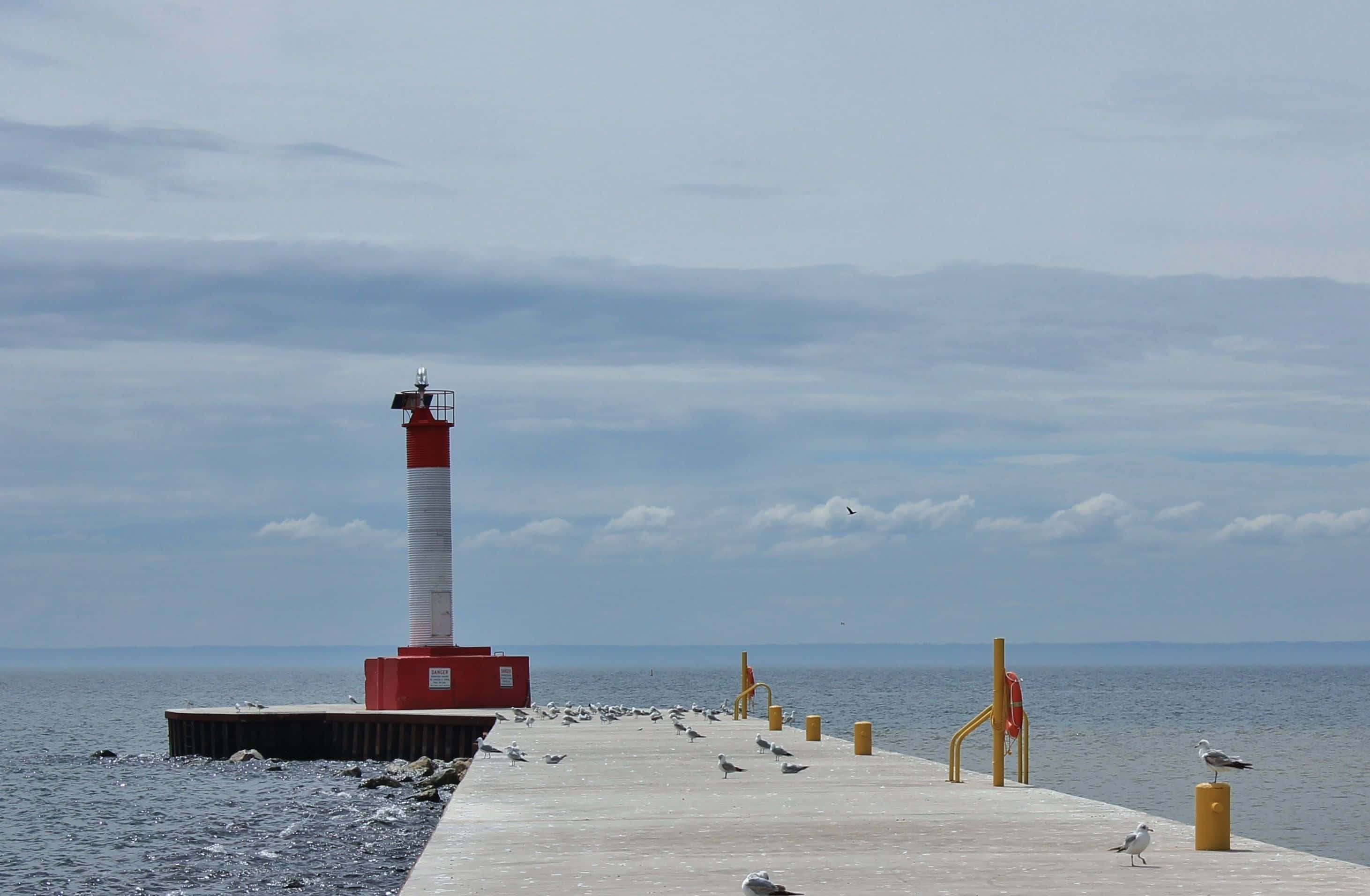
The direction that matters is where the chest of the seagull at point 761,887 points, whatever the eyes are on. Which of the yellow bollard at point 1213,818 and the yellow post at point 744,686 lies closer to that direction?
the yellow post

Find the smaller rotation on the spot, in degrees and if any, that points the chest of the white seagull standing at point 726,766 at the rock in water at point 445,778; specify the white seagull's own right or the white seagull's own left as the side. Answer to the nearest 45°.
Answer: approximately 45° to the white seagull's own right

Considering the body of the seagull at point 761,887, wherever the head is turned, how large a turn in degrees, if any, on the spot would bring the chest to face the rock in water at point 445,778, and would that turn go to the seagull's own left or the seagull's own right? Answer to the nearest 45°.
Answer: approximately 90° to the seagull's own right

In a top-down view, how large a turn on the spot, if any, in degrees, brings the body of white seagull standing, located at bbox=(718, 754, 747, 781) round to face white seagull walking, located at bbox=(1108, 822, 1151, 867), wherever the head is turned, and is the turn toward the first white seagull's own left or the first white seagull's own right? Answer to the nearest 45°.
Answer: approximately 90° to the first white seagull's own left

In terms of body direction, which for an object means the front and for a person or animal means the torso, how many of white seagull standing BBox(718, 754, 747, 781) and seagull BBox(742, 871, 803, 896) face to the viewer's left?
2

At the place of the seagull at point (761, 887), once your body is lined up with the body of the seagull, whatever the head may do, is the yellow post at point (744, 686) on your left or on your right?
on your right

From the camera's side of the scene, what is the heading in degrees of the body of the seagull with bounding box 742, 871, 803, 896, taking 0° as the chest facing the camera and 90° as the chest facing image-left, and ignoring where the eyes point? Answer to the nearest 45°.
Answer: approximately 90°
